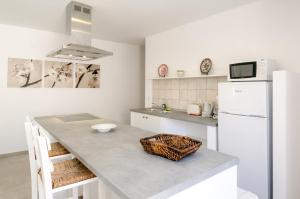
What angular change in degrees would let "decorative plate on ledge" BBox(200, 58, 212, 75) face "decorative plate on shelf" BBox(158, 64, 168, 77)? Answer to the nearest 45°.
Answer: approximately 90° to its right

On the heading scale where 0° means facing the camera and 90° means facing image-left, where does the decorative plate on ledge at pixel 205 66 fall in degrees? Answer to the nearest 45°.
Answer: approximately 45°

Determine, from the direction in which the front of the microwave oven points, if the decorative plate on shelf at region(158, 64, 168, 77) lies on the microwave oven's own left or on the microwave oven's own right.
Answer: on the microwave oven's own right

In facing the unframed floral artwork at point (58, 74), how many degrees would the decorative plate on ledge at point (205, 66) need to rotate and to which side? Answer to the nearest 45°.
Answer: approximately 45° to its right

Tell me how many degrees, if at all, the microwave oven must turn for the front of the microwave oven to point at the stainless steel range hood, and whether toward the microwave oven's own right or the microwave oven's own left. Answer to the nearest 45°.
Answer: approximately 45° to the microwave oven's own right

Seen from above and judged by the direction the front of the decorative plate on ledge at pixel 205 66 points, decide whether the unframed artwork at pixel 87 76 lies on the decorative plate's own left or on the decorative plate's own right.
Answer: on the decorative plate's own right

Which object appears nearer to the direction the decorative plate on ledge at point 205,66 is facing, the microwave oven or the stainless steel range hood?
the stainless steel range hood
